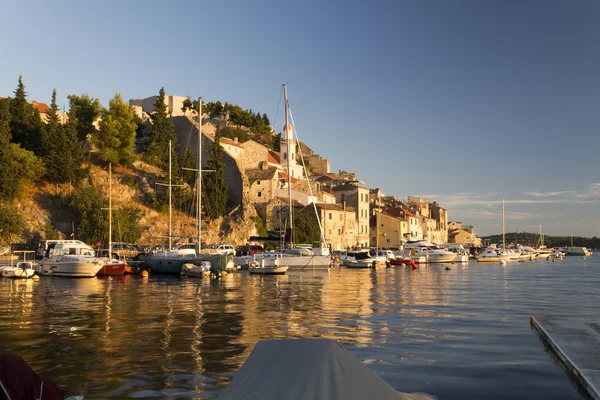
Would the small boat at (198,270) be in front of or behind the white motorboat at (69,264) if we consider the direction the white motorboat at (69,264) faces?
in front

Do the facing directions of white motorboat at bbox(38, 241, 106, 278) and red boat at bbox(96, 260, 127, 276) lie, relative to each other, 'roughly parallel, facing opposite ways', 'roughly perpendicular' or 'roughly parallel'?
roughly parallel

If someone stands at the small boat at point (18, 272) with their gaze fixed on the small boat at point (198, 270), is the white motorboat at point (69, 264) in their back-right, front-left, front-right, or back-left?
front-left

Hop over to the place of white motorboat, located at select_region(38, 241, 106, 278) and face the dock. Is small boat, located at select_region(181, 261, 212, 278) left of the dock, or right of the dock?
left

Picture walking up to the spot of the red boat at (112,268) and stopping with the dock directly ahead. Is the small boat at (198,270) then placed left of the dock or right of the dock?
left

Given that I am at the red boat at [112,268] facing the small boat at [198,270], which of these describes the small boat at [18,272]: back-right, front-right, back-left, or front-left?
back-right
